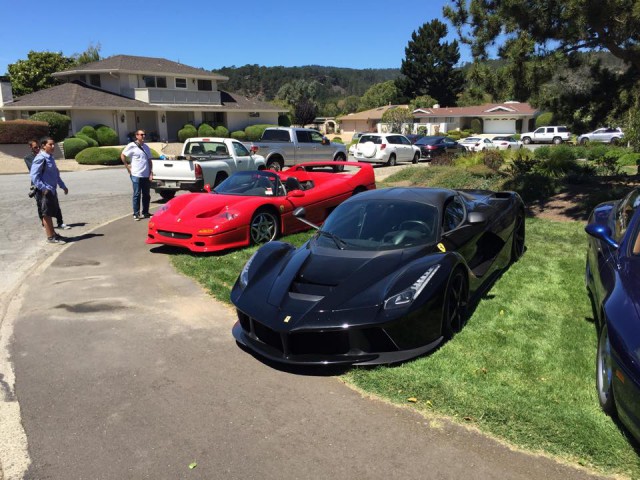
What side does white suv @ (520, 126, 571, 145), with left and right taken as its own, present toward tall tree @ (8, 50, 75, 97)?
front

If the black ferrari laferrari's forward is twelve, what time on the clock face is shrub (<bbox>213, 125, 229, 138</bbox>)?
The shrub is roughly at 4 o'clock from the black ferrari laferrari.

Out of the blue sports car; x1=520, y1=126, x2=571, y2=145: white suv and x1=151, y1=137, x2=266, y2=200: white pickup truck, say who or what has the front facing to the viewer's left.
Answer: the white suv

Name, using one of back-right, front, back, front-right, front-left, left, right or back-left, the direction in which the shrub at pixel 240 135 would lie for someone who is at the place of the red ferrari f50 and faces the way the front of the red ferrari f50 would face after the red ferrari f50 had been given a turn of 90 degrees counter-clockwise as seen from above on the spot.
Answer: back-left

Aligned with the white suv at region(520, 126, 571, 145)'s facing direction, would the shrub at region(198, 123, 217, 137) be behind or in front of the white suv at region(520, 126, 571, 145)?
in front

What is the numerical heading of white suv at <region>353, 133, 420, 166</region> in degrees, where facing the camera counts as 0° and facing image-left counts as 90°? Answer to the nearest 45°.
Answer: approximately 225°

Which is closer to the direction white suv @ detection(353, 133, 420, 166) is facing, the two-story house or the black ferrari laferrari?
the two-story house

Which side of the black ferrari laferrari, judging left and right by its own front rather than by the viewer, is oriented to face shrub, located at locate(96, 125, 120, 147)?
right

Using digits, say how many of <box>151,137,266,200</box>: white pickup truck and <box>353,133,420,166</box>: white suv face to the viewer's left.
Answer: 0

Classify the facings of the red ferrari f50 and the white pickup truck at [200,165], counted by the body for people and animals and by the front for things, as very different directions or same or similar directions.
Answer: very different directions

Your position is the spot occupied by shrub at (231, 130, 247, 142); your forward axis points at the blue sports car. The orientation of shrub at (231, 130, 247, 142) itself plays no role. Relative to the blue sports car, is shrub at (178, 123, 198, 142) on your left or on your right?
right

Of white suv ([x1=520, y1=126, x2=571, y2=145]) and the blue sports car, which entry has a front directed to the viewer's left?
the white suv
